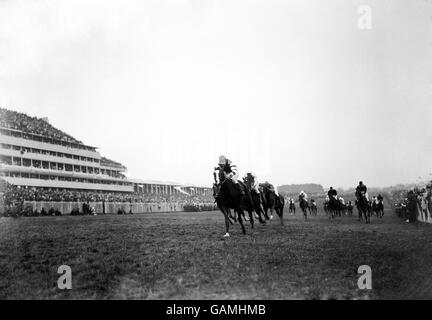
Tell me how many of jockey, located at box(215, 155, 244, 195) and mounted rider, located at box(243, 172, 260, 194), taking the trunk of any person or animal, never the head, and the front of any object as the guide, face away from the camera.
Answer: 0

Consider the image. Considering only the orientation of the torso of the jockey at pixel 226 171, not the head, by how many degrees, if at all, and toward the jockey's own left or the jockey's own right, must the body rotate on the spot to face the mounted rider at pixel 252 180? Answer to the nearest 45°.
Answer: approximately 135° to the jockey's own right

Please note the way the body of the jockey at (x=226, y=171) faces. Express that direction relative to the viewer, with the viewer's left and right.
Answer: facing the viewer and to the left of the viewer

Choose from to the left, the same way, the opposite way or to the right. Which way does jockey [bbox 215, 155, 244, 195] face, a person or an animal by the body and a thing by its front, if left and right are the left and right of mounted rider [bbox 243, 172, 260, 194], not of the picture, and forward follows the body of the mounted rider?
the same way

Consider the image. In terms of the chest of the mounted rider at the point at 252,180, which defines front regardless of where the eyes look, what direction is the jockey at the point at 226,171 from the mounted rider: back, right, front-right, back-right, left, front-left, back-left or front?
front-left
